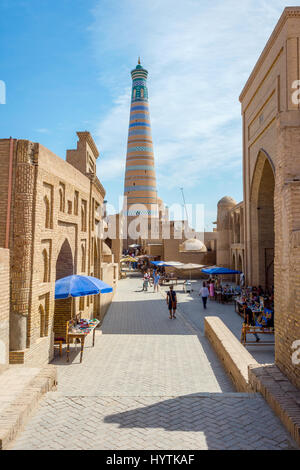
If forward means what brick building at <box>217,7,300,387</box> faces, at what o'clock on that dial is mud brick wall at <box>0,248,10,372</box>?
The mud brick wall is roughly at 10 o'clock from the brick building.

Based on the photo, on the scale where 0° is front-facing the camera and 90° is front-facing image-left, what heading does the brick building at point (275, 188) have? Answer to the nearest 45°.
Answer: approximately 90°

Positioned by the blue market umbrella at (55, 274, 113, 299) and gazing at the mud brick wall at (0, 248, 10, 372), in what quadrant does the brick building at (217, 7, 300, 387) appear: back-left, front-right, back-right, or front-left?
back-left

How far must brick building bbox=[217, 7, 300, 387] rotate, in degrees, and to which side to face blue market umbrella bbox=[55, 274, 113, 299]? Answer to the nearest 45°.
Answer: approximately 45° to its left

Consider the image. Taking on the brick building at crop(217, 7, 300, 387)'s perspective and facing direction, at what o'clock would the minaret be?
The minaret is roughly at 2 o'clock from the brick building.
